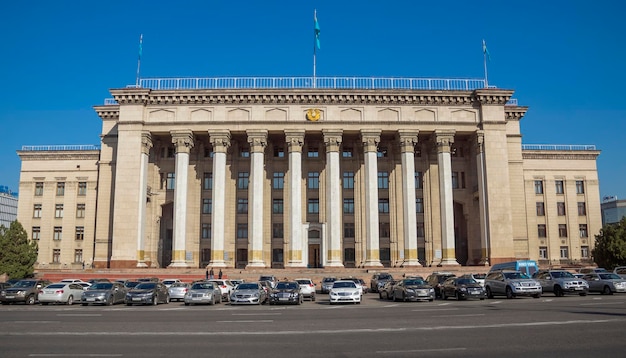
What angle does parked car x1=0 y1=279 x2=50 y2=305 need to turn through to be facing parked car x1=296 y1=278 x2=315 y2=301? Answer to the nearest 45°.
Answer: approximately 135° to its left

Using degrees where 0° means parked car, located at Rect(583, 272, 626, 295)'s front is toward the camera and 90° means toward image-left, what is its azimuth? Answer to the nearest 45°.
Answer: approximately 315°

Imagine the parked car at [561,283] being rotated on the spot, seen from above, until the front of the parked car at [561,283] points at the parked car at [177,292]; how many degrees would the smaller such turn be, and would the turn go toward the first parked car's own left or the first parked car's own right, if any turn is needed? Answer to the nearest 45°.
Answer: approximately 135° to the first parked car's own right

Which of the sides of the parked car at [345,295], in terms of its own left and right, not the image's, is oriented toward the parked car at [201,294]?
right

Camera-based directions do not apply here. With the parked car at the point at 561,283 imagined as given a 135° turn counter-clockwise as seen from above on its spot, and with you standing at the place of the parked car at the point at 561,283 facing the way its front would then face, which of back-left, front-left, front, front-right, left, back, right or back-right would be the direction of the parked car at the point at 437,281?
left

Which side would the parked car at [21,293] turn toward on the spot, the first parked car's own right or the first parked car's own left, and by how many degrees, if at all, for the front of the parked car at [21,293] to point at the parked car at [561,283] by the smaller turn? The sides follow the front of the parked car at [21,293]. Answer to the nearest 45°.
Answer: approximately 90° to the first parked car's own left

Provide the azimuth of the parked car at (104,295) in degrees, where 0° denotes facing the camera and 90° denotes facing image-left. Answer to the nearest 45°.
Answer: approximately 45°

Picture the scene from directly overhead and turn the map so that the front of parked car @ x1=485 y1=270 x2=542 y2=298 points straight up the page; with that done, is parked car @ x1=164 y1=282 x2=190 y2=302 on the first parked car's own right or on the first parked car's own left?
on the first parked car's own right

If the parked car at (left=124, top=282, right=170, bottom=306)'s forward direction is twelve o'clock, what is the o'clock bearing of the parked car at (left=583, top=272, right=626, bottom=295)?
the parked car at (left=583, top=272, right=626, bottom=295) is roughly at 8 o'clock from the parked car at (left=124, top=282, right=170, bottom=306).

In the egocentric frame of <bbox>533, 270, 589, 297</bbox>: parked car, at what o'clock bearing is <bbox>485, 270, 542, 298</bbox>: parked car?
<bbox>485, 270, 542, 298</bbox>: parked car is roughly at 3 o'clock from <bbox>533, 270, 589, 297</bbox>: parked car.

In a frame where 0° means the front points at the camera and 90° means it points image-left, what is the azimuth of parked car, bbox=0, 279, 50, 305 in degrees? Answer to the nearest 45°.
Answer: approximately 45°

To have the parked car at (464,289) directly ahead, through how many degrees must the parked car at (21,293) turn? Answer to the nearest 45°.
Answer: approximately 90° to its left

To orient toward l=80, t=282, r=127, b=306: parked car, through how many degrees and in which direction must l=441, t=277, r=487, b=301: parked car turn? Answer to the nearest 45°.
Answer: approximately 135° to its right
